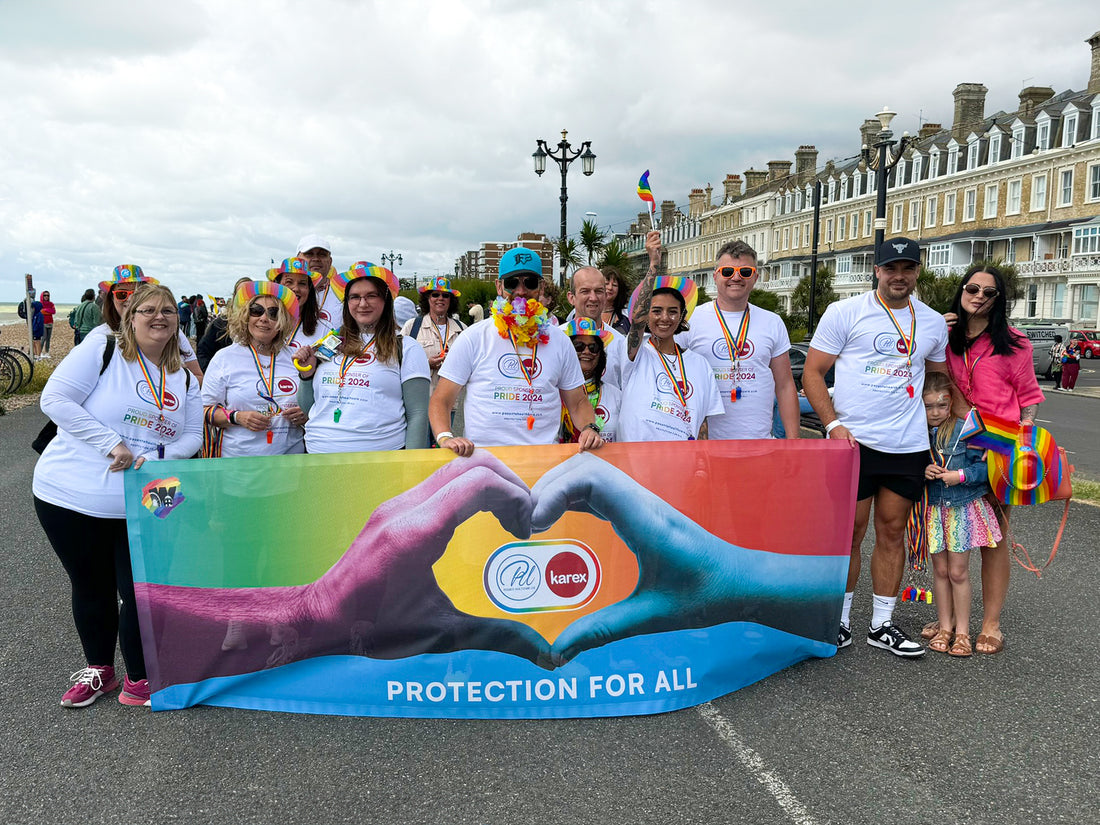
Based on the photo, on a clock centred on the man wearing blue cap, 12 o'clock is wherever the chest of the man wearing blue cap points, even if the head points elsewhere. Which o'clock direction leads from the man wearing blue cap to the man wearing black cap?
The man wearing black cap is roughly at 9 o'clock from the man wearing blue cap.

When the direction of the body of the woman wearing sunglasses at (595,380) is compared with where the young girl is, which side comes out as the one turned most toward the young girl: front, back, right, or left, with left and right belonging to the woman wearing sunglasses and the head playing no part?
left

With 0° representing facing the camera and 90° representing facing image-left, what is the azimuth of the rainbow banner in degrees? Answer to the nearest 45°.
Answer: approximately 0°

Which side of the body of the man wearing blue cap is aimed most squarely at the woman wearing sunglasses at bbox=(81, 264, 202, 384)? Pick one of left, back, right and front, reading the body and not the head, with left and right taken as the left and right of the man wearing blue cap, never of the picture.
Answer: right

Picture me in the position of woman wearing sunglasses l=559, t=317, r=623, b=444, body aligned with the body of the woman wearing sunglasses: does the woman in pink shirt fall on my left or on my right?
on my left

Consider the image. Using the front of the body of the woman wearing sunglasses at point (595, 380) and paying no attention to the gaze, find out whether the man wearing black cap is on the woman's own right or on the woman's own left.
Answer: on the woman's own left

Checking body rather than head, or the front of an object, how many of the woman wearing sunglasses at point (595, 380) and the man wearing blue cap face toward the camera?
2

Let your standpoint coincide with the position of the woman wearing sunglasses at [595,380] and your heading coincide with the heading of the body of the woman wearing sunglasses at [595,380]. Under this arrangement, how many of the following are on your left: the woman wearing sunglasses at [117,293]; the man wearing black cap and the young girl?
2

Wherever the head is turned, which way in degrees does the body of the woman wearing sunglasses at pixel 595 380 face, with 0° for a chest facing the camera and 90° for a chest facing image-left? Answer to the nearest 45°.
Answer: approximately 0°
